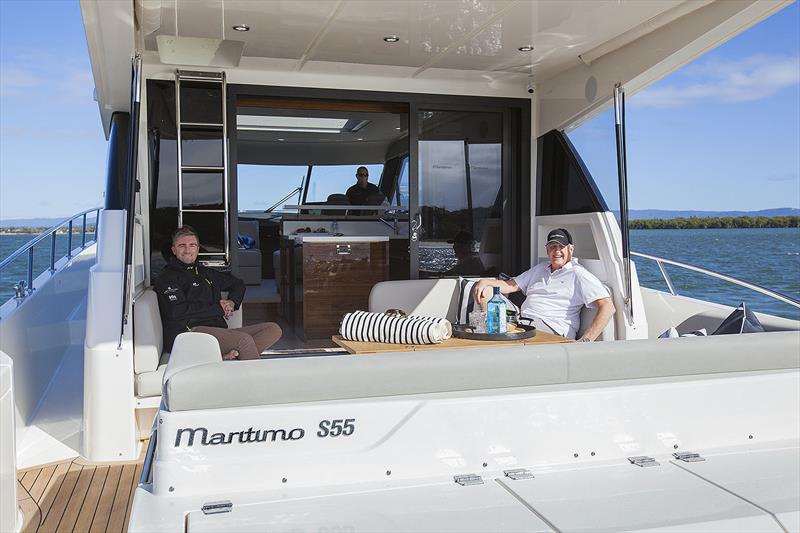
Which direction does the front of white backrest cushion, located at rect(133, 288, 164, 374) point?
to the viewer's right

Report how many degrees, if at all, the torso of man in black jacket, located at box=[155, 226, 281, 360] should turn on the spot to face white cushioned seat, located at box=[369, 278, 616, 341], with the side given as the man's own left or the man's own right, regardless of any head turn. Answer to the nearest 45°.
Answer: approximately 45° to the man's own left

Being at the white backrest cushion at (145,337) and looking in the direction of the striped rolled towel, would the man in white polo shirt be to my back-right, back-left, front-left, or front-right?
front-left

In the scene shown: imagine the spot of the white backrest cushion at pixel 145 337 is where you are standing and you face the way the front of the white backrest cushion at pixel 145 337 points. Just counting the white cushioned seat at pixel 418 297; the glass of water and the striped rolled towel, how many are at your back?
0

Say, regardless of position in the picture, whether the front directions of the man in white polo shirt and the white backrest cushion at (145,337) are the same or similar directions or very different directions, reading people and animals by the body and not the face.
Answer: very different directions

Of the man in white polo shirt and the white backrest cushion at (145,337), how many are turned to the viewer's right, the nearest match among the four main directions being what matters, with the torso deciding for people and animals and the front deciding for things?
1

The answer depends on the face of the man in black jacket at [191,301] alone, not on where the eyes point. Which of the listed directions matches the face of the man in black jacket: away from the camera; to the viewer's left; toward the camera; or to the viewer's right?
toward the camera

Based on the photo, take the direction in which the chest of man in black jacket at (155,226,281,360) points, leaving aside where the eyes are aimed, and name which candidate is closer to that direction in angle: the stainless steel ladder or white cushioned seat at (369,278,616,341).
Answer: the white cushioned seat

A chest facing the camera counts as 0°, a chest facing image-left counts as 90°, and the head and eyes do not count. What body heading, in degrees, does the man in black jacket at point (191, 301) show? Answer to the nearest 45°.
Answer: approximately 315°

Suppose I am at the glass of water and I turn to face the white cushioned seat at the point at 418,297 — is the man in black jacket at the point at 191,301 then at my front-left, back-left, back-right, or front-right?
front-left

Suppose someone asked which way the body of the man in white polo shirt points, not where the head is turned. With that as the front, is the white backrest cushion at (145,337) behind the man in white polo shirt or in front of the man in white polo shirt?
in front

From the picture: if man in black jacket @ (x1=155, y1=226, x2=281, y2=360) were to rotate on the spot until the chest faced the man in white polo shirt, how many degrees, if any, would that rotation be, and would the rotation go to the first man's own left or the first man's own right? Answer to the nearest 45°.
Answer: approximately 45° to the first man's own left

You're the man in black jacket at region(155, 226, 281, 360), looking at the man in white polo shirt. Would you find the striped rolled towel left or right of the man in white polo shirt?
right

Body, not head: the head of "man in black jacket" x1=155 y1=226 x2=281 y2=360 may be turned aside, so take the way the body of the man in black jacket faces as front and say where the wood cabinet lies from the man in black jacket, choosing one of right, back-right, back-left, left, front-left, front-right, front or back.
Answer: left

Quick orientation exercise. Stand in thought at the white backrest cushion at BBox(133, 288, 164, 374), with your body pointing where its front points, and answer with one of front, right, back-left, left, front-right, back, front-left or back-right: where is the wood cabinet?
front-left

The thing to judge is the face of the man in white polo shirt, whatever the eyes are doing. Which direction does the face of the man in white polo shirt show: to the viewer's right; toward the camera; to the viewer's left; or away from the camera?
toward the camera
